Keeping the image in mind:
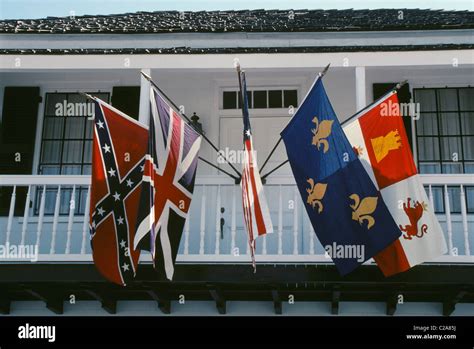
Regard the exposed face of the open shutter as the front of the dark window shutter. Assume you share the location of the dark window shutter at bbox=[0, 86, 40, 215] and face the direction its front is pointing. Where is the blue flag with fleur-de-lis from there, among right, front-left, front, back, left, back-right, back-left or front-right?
front-left

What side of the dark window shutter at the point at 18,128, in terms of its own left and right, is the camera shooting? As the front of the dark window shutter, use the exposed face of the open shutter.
front

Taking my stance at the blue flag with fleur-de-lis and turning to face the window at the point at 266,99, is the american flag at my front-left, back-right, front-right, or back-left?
front-left

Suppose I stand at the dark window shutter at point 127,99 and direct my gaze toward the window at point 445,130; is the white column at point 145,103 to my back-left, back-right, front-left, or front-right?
front-right

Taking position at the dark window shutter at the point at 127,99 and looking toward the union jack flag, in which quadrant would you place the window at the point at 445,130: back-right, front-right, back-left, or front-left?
front-left

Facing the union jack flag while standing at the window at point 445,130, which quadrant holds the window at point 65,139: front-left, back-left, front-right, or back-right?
front-right

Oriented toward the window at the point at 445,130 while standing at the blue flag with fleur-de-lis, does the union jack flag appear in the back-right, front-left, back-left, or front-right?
back-left

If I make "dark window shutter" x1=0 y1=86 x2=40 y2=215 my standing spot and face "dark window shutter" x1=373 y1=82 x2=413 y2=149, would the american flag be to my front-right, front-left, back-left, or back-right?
front-right

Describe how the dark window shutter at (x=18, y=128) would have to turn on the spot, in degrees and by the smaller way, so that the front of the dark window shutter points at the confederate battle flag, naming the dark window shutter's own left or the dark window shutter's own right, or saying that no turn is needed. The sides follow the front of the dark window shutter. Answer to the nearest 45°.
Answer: approximately 45° to the dark window shutter's own left

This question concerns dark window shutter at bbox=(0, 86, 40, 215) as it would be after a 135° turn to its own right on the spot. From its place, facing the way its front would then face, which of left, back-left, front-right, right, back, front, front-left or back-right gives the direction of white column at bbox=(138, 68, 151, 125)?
back

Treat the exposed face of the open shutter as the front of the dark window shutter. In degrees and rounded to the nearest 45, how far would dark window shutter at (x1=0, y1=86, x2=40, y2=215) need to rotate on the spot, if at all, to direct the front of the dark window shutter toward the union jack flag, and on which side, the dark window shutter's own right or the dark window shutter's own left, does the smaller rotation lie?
approximately 45° to the dark window shutter's own left
